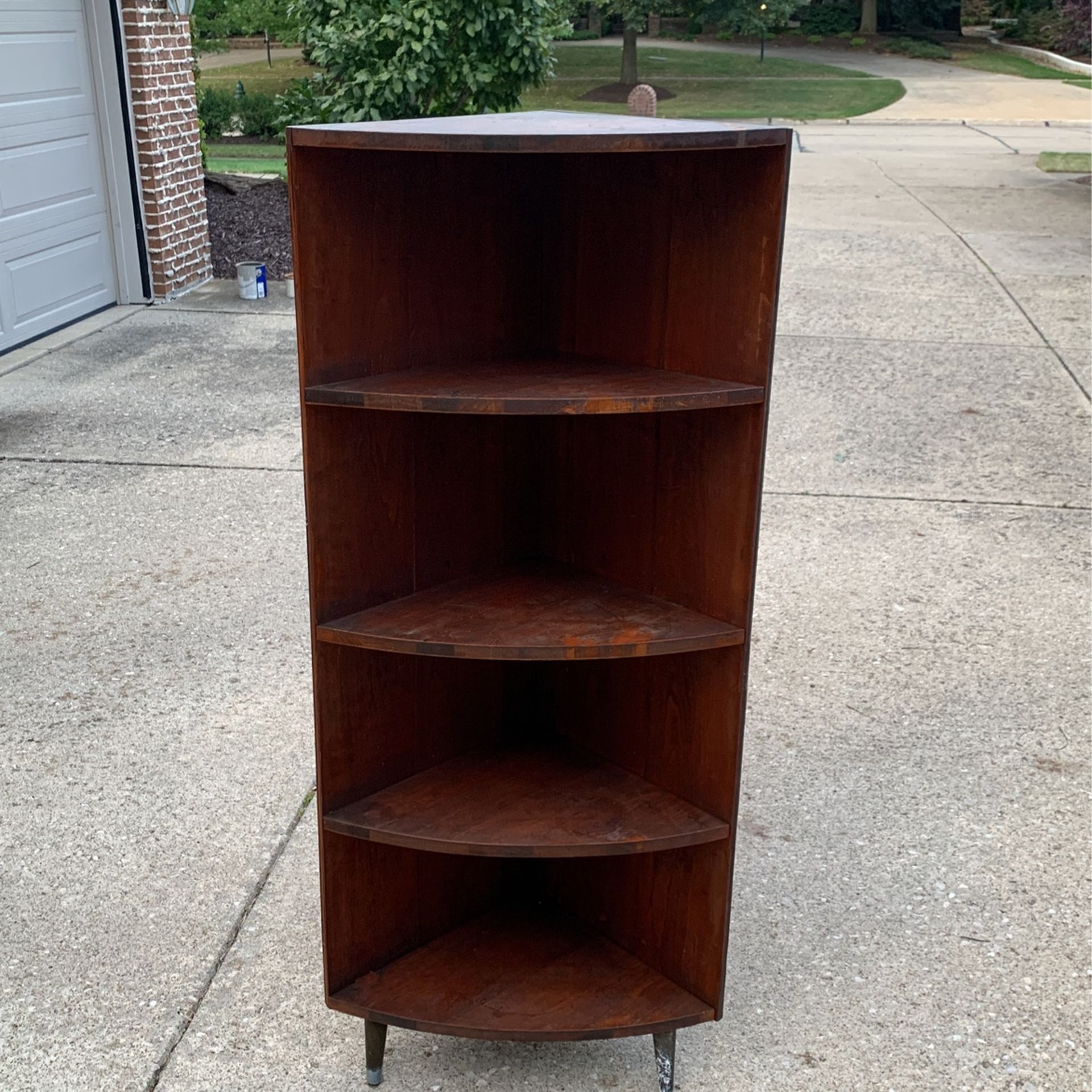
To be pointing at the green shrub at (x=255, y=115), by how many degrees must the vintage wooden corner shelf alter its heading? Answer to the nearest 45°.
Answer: approximately 180°

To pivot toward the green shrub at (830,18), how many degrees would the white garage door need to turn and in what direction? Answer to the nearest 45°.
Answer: approximately 90° to its left

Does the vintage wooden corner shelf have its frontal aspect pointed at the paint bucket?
no

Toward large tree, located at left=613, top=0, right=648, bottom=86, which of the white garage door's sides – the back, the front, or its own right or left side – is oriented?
left

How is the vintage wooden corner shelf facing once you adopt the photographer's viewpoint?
facing the viewer

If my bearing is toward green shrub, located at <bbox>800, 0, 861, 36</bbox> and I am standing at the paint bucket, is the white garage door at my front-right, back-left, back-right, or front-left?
back-left

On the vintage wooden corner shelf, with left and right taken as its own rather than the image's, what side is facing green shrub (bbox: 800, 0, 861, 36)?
back

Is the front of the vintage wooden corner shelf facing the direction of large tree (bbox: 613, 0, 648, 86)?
no

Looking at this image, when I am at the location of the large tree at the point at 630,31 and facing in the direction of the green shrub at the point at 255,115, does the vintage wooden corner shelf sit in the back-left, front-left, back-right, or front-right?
front-left

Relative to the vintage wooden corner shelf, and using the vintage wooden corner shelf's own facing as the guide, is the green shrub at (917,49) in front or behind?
behind

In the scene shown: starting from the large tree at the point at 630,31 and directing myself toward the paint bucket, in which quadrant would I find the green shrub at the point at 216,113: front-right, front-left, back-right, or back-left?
front-right

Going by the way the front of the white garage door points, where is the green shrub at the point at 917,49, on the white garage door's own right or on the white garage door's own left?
on the white garage door's own left

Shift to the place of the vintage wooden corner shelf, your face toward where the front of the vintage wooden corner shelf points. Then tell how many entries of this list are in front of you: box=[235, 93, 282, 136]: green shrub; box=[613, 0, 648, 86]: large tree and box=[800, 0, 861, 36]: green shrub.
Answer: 0

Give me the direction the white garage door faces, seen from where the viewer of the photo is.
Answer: facing the viewer and to the right of the viewer

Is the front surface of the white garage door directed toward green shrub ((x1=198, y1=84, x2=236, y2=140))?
no

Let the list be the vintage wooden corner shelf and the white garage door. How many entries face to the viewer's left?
0
